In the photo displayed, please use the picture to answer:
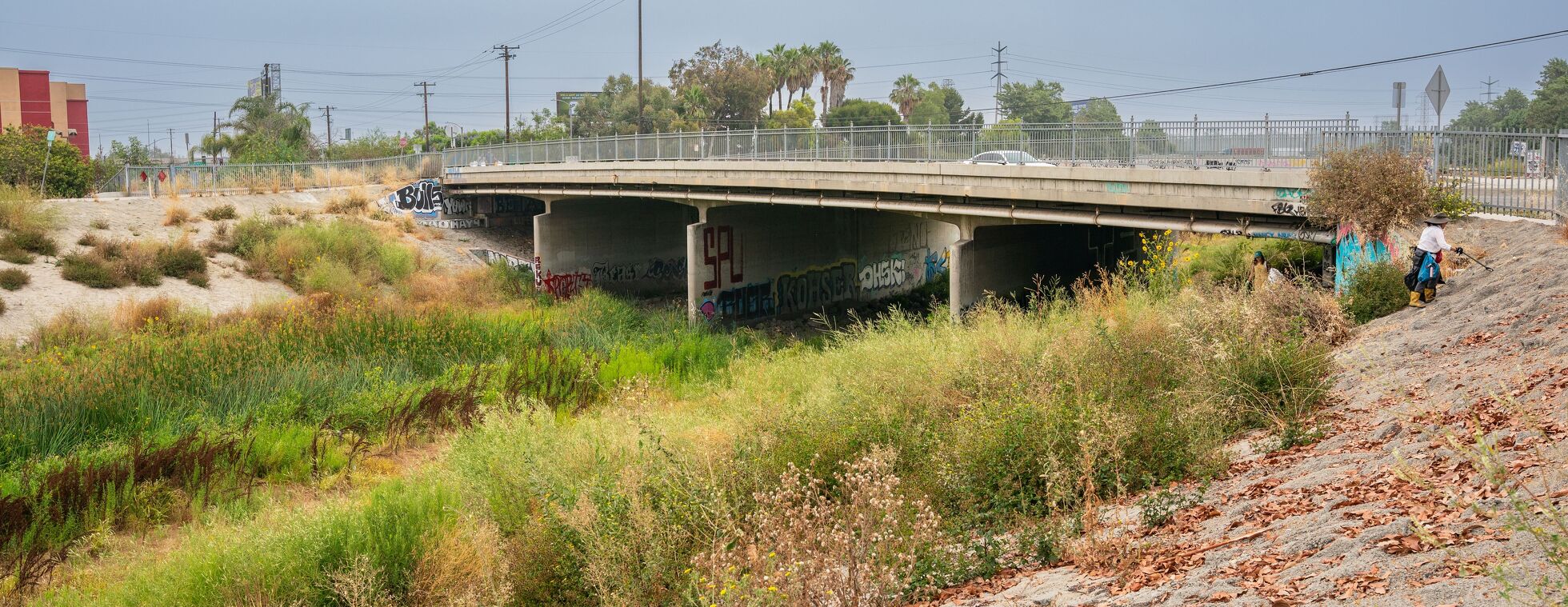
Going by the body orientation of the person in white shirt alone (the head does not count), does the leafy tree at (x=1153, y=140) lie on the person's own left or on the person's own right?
on the person's own left

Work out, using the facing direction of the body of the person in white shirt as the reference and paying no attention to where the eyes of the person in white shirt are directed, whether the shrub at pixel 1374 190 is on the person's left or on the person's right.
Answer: on the person's left

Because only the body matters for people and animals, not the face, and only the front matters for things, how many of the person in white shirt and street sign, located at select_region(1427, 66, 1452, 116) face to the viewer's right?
1

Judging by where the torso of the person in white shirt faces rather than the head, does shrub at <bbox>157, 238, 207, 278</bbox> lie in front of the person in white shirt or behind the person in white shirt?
behind

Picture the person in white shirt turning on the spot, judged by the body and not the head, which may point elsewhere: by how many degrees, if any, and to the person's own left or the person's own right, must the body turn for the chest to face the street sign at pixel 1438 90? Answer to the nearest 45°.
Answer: approximately 90° to the person's own left

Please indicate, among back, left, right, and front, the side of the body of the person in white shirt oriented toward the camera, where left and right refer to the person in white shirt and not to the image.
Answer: right
